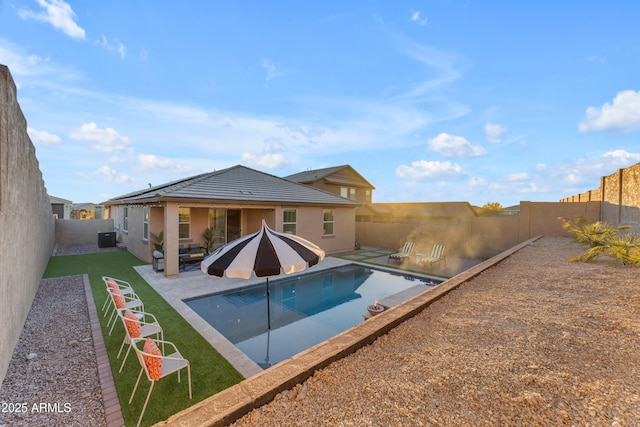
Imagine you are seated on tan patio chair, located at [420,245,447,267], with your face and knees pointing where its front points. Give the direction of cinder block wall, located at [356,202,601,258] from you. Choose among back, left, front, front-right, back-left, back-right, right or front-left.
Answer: back

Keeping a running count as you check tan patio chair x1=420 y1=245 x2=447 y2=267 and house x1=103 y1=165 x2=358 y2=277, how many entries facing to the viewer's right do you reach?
0

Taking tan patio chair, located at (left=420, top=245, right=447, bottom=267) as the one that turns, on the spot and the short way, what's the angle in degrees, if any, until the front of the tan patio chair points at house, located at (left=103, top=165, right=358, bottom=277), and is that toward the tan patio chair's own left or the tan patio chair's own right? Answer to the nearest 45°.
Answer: approximately 45° to the tan patio chair's own right

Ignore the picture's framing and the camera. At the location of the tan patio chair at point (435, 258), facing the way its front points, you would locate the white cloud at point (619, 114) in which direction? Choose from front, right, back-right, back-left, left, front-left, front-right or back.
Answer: back

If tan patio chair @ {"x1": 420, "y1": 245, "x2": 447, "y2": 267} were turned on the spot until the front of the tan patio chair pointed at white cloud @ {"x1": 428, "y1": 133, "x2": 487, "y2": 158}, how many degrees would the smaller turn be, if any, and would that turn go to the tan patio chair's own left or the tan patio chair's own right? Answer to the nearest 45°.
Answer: approximately 135° to the tan patio chair's own right

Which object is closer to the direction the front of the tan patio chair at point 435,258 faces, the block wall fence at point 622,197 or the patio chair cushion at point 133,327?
the patio chair cushion

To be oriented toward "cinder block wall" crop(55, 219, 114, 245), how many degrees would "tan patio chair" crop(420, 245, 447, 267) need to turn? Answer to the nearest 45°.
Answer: approximately 45° to its right
